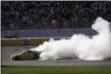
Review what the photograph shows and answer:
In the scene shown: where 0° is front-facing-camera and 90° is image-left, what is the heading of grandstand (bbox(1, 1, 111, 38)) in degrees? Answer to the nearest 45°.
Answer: approximately 0°
